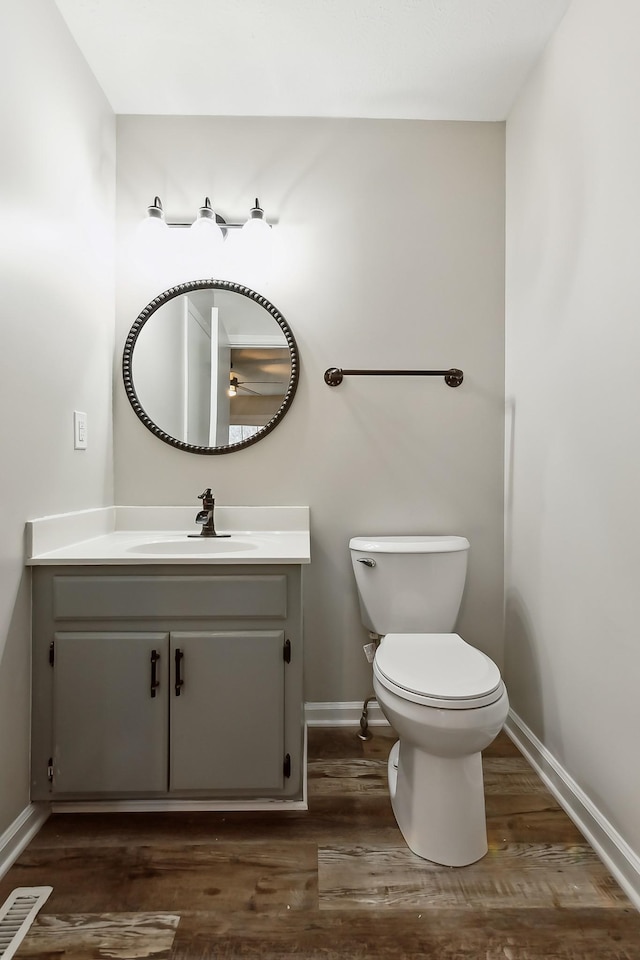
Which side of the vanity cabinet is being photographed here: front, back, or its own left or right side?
front

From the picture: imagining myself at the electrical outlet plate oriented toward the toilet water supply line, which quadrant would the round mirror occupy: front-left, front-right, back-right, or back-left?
front-left

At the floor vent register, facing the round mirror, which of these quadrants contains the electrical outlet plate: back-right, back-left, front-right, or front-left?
front-left

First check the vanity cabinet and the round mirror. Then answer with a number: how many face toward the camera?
2

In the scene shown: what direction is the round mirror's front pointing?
toward the camera

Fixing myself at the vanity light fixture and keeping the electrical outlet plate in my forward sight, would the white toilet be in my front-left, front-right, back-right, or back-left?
back-left
